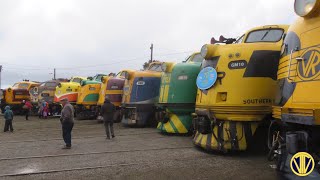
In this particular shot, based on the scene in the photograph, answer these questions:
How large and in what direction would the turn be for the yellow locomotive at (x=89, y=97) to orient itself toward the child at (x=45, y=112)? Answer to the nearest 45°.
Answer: approximately 90° to its right

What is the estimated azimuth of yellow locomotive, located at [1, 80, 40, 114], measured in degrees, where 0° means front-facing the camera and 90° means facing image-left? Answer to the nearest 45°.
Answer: approximately 45°

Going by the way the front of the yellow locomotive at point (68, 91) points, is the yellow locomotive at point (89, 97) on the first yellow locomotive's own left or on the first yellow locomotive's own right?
on the first yellow locomotive's own left

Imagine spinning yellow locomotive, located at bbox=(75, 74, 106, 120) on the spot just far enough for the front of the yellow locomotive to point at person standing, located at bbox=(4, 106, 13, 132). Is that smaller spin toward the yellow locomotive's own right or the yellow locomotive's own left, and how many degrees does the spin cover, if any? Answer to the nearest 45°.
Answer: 0° — it already faces them

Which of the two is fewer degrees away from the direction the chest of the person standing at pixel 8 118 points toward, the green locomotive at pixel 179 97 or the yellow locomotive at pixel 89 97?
the yellow locomotive

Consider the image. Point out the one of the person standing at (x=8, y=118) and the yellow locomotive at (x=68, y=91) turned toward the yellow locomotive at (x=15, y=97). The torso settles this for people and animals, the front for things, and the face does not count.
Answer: the person standing

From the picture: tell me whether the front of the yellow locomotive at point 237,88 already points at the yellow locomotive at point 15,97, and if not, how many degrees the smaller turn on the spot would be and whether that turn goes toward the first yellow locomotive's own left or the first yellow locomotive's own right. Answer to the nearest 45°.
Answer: approximately 90° to the first yellow locomotive's own right

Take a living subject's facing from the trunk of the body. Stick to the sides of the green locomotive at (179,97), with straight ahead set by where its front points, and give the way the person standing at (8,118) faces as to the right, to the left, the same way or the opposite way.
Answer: to the right

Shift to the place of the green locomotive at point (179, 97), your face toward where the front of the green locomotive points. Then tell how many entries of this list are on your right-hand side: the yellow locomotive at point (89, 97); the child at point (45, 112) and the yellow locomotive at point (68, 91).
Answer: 3

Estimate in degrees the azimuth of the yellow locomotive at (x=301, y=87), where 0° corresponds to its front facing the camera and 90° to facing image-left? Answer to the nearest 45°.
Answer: approximately 45°
